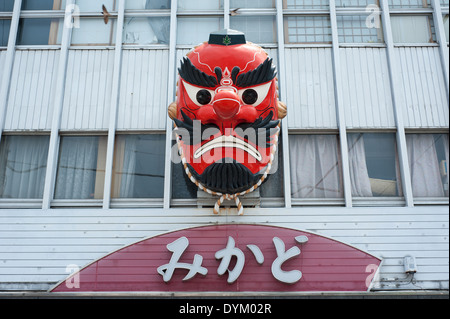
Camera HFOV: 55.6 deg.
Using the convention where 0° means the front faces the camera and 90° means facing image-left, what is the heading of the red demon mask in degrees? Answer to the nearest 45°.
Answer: approximately 0°

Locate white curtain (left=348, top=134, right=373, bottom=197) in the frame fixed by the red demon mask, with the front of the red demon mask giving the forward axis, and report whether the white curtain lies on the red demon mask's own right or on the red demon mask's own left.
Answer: on the red demon mask's own left

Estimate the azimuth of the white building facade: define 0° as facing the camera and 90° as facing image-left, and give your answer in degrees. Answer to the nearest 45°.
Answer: approximately 0°

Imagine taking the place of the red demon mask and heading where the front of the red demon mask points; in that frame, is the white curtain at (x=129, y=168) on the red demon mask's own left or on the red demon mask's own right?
on the red demon mask's own right
